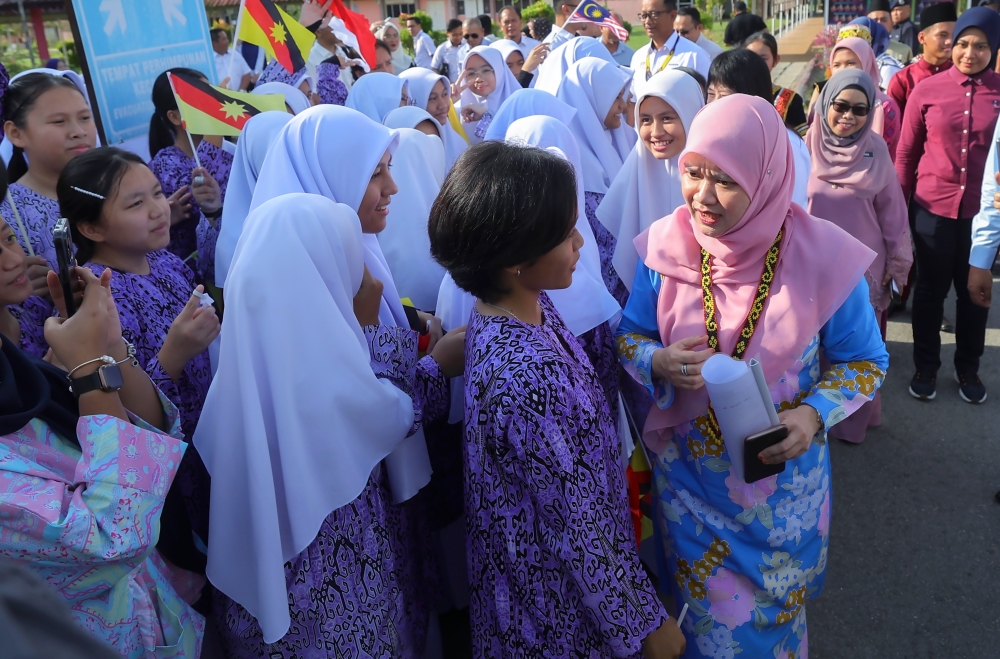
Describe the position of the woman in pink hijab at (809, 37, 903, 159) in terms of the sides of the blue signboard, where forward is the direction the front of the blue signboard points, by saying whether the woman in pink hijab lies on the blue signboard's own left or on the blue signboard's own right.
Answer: on the blue signboard's own left

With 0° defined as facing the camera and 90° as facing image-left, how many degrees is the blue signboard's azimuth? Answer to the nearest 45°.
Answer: approximately 0°

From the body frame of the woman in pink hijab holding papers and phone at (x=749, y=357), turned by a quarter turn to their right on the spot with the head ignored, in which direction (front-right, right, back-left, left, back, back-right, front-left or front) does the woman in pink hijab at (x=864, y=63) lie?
front-right

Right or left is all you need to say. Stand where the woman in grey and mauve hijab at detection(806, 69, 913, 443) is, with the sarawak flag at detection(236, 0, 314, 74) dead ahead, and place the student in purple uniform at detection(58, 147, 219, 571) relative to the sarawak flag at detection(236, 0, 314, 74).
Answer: left

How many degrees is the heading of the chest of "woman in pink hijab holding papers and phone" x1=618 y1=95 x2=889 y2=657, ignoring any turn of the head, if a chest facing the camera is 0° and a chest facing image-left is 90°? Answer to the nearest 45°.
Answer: approximately 45°

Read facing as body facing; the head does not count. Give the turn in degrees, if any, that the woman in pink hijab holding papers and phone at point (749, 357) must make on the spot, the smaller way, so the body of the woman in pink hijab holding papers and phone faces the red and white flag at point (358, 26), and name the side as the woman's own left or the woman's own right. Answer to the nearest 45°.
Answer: approximately 90° to the woman's own right

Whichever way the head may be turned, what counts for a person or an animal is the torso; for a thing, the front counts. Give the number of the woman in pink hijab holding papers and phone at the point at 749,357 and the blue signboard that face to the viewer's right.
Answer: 0

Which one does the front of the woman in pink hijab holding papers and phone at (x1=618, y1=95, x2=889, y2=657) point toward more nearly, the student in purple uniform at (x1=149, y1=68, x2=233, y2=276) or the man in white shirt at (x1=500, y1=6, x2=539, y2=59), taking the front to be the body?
the student in purple uniform

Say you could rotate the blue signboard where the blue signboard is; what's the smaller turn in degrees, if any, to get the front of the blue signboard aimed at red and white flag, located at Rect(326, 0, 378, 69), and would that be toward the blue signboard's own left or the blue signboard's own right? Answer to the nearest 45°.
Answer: approximately 135° to the blue signboard's own left

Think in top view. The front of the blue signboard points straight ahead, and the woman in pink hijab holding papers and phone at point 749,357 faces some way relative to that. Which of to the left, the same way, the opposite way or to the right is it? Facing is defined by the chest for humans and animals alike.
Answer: to the right

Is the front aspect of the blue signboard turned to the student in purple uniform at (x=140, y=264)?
yes

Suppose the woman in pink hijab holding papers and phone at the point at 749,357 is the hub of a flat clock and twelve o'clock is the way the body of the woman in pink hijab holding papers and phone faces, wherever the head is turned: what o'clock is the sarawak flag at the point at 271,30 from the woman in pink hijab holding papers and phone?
The sarawak flag is roughly at 3 o'clock from the woman in pink hijab holding papers and phone.
